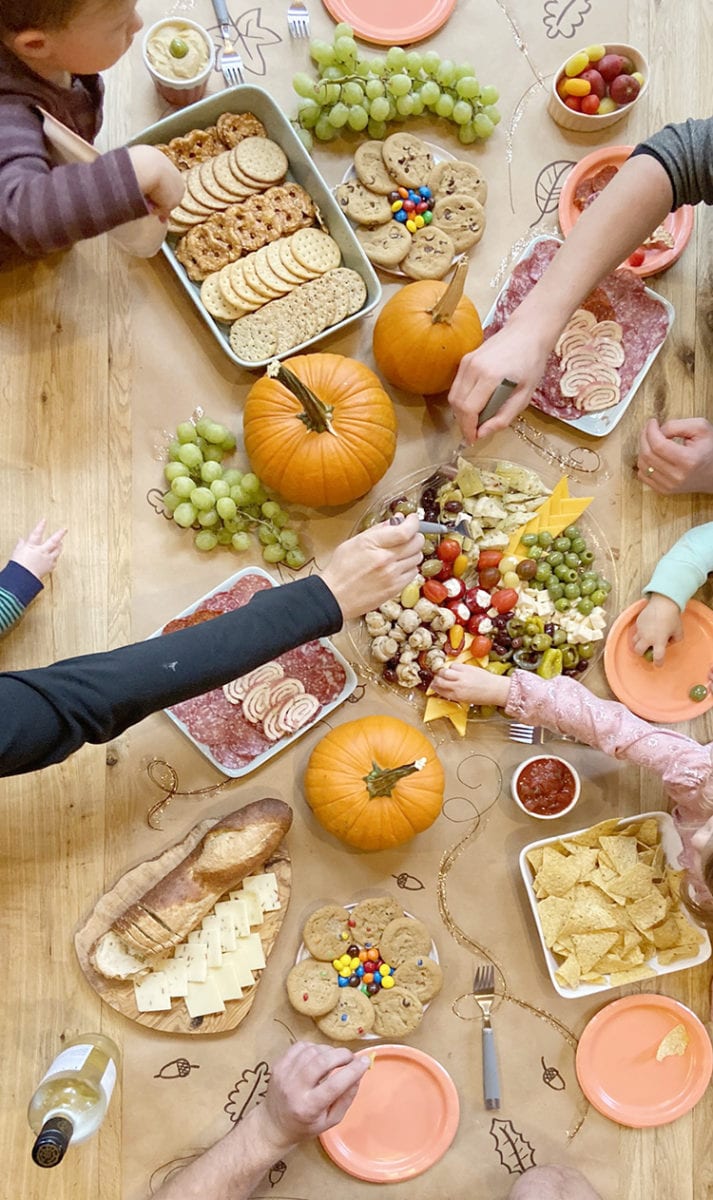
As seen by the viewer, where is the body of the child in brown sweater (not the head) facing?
to the viewer's right
